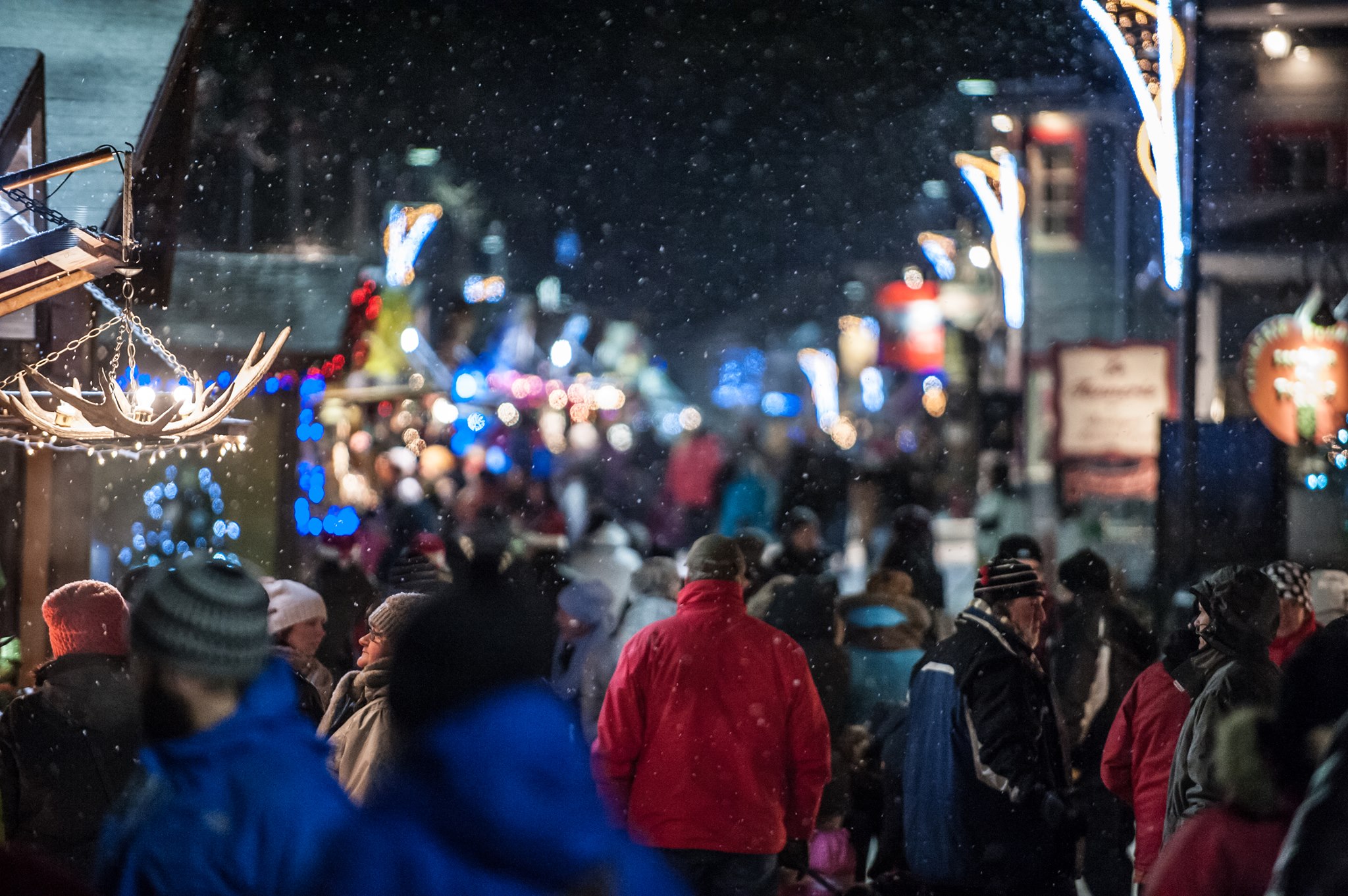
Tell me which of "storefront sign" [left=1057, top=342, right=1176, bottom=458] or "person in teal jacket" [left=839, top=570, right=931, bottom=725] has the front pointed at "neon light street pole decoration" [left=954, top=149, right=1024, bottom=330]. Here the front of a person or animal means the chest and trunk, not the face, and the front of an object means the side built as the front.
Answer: the person in teal jacket

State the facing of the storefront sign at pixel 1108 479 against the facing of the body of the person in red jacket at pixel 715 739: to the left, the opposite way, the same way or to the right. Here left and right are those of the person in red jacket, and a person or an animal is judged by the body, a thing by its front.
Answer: the opposite way

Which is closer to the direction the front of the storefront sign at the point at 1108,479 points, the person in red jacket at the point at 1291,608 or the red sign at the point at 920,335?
the person in red jacket

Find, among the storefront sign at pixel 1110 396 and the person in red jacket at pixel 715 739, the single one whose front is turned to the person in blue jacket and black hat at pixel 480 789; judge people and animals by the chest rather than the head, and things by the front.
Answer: the storefront sign

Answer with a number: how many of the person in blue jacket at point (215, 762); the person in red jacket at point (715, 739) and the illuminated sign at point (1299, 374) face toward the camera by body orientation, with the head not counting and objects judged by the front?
1

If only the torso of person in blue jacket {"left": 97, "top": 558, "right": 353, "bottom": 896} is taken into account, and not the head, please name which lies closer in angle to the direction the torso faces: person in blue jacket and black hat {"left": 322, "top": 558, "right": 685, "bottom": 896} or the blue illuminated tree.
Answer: the blue illuminated tree

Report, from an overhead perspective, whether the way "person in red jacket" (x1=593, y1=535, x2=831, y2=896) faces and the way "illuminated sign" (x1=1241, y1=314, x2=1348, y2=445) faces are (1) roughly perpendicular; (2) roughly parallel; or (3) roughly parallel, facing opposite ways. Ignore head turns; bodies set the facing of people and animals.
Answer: roughly parallel, facing opposite ways

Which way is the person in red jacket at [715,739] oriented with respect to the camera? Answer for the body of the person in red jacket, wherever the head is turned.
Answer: away from the camera

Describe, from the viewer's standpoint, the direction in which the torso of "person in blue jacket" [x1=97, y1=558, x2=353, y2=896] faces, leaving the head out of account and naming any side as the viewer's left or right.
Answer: facing away from the viewer and to the left of the viewer

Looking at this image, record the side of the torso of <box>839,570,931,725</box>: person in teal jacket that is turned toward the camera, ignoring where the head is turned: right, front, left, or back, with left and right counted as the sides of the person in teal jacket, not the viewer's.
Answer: back

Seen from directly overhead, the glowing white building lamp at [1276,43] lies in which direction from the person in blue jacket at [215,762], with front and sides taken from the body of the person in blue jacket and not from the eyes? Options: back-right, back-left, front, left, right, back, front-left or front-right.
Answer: right

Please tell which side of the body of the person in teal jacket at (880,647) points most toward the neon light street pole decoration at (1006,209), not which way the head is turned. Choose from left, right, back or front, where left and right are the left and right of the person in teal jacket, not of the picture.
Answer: front

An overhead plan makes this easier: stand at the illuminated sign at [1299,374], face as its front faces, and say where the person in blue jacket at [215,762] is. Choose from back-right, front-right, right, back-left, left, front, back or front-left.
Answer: front

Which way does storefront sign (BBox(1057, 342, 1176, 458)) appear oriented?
toward the camera

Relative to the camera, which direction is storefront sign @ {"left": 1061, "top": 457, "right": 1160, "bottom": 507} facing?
toward the camera

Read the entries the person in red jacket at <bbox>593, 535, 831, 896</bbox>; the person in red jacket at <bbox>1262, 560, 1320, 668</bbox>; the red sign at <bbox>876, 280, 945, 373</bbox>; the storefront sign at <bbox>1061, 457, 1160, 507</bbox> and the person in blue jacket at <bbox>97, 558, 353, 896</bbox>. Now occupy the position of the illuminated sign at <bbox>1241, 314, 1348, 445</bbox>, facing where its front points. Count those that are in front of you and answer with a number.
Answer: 3

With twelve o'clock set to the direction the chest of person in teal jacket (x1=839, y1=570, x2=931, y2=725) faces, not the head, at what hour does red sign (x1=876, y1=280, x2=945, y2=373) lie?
The red sign is roughly at 12 o'clock from the person in teal jacket.
